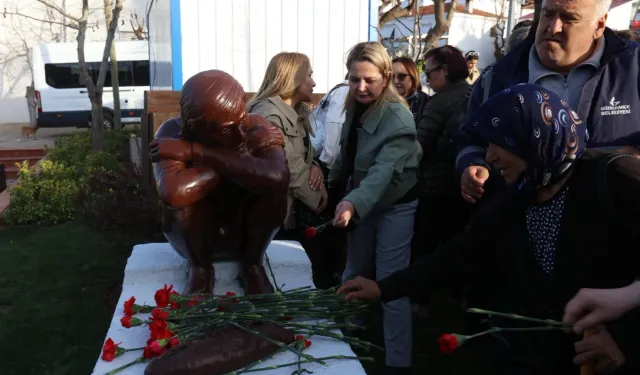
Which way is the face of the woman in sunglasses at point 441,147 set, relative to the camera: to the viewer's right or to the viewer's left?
to the viewer's left

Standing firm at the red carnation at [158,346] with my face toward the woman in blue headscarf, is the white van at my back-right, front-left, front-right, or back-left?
back-left

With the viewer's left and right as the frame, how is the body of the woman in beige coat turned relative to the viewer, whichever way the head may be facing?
facing to the right of the viewer
